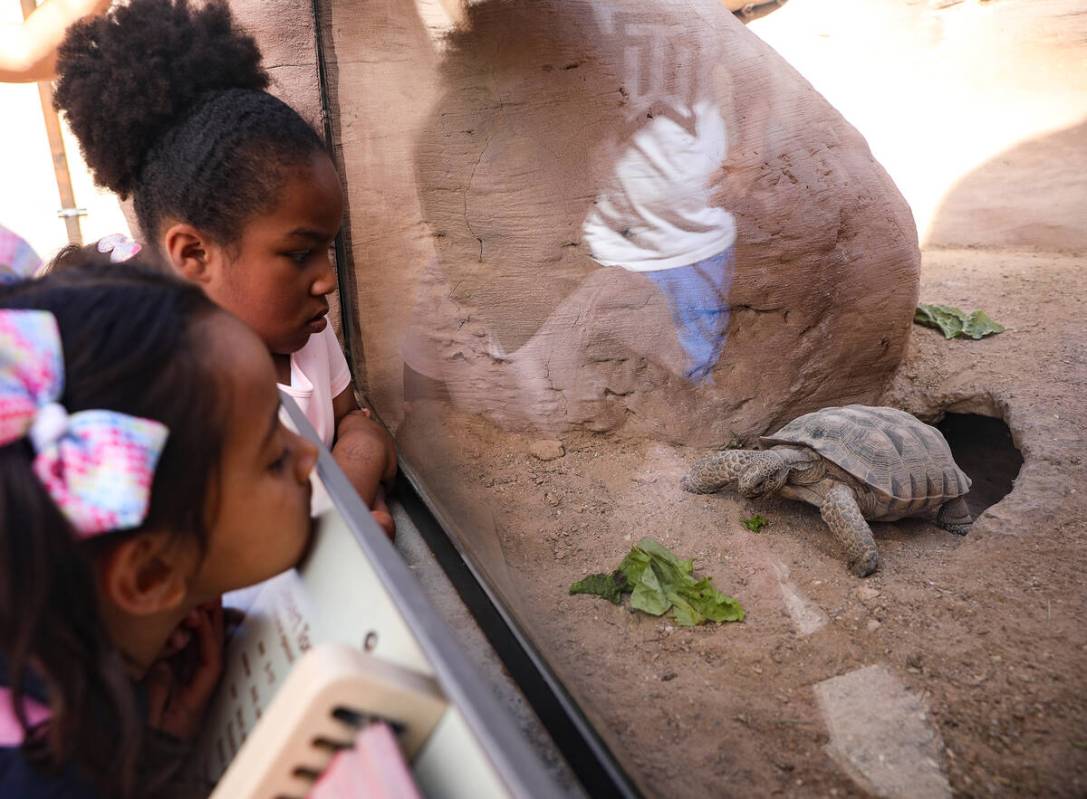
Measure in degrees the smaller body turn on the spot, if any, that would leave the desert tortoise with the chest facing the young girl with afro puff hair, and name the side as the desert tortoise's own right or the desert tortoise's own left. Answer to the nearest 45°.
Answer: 0° — it already faces them

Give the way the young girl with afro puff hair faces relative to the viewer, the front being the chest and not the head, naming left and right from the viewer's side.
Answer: facing the viewer and to the right of the viewer

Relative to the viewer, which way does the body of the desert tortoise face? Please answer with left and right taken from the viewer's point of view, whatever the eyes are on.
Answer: facing the viewer and to the left of the viewer

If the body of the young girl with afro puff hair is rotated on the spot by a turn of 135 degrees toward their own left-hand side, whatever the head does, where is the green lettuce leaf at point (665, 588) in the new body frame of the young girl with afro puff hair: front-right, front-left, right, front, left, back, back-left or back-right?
back-right

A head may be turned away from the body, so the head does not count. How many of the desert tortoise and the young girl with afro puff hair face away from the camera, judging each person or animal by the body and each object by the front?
0

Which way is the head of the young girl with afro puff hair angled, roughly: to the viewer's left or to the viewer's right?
to the viewer's right

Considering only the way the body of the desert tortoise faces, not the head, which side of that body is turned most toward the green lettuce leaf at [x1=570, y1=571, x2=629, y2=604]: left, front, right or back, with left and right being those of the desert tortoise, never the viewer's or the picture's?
front

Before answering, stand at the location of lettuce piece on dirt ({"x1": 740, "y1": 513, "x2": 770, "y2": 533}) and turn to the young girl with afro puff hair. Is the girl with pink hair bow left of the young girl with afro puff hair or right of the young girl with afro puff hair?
left

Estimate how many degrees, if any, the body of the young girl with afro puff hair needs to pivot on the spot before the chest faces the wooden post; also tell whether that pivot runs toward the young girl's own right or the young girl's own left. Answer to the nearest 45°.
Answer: approximately 135° to the young girl's own left

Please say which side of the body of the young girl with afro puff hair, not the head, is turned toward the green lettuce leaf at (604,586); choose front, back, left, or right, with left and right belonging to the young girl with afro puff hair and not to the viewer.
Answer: front
